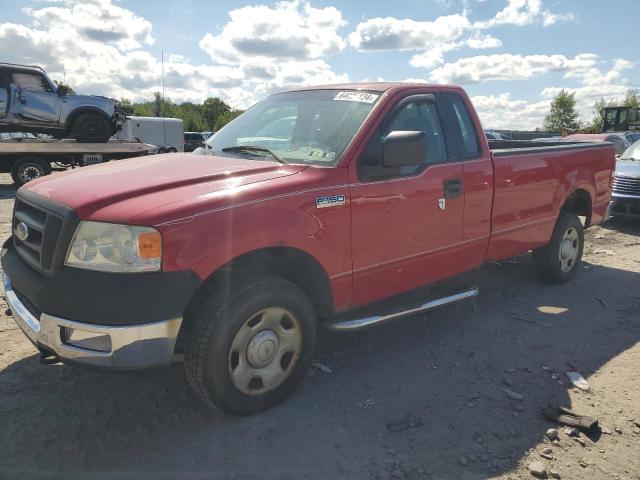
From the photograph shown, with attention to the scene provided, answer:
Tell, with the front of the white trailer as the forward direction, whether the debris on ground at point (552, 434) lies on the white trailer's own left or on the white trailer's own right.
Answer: on the white trailer's own left

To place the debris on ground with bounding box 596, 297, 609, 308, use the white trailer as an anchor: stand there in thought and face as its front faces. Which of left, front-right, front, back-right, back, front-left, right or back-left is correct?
left

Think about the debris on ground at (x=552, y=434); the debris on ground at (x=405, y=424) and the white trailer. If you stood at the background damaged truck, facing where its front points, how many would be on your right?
2

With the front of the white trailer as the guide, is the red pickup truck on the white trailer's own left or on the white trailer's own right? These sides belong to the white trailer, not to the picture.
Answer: on the white trailer's own left

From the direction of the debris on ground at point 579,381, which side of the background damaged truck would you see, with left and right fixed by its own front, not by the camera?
right

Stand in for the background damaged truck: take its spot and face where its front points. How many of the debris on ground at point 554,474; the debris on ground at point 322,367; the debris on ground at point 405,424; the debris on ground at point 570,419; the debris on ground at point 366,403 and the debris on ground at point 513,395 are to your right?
6

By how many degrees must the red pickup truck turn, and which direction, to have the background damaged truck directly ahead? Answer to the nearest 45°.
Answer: approximately 90° to its right

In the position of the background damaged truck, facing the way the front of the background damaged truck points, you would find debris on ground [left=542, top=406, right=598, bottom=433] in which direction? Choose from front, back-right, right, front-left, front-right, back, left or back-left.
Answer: right

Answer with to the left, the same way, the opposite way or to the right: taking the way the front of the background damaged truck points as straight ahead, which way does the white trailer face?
the opposite way

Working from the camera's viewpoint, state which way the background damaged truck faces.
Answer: facing to the right of the viewer

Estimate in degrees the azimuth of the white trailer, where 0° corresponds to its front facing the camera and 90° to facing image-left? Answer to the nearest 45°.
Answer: approximately 90°

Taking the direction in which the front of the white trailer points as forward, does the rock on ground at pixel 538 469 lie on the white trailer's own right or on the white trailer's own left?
on the white trailer's own left

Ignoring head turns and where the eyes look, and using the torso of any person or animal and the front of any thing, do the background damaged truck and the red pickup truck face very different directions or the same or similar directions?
very different directions
